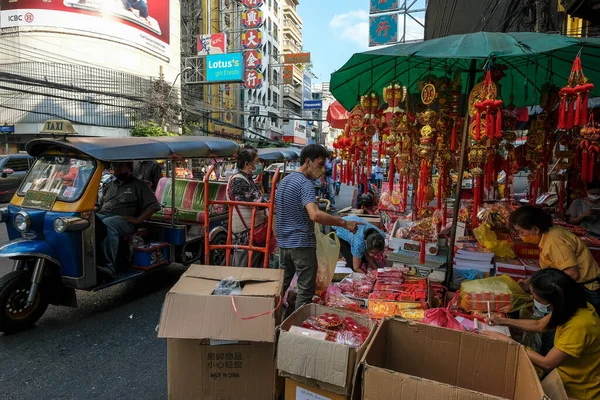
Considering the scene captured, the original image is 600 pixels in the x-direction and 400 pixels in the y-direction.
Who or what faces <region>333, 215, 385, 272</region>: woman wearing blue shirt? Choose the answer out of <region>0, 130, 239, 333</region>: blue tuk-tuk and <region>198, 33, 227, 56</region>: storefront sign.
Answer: the storefront sign

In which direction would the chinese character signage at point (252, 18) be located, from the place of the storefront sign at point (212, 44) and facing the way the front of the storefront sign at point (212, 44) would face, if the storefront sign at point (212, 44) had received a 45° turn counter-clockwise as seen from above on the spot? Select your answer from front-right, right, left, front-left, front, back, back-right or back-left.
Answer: left

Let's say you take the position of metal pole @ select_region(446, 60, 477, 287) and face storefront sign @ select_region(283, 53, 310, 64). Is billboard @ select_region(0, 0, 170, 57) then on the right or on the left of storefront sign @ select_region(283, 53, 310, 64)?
left

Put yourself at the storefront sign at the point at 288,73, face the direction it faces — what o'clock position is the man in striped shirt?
The man in striped shirt is roughly at 12 o'clock from the storefront sign.

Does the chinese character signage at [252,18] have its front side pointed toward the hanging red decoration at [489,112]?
yes

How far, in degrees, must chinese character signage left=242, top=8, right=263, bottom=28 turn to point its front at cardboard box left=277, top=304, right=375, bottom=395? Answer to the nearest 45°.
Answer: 0° — it already faces it

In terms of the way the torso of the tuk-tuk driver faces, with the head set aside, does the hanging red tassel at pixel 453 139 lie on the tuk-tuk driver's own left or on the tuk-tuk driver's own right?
on the tuk-tuk driver's own left
